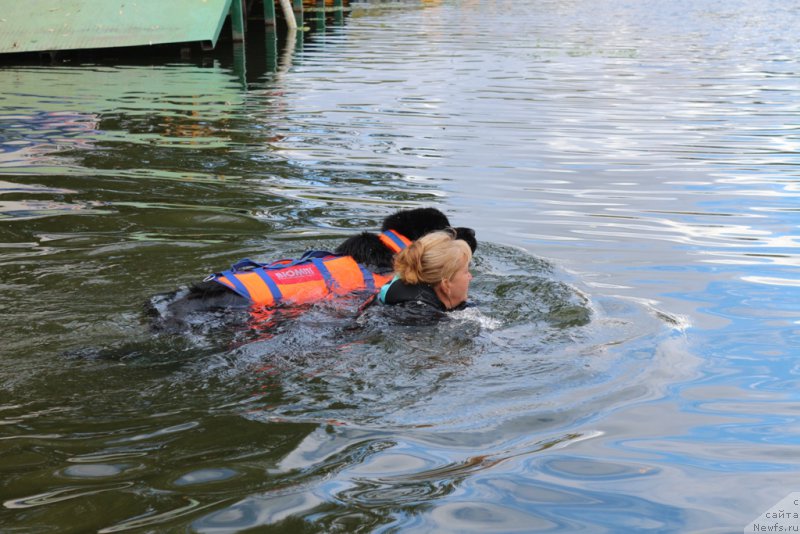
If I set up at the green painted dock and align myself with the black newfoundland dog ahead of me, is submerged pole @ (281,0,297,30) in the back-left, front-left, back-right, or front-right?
back-left

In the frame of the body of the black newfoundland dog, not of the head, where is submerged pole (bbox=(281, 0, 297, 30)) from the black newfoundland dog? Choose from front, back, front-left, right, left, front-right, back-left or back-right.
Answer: left

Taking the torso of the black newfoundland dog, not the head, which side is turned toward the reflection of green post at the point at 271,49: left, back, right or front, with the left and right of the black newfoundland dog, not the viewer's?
left

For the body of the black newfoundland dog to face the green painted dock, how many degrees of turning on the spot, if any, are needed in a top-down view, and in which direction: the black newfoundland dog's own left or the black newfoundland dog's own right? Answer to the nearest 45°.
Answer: approximately 90° to the black newfoundland dog's own left

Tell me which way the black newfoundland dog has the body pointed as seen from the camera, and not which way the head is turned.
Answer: to the viewer's right
